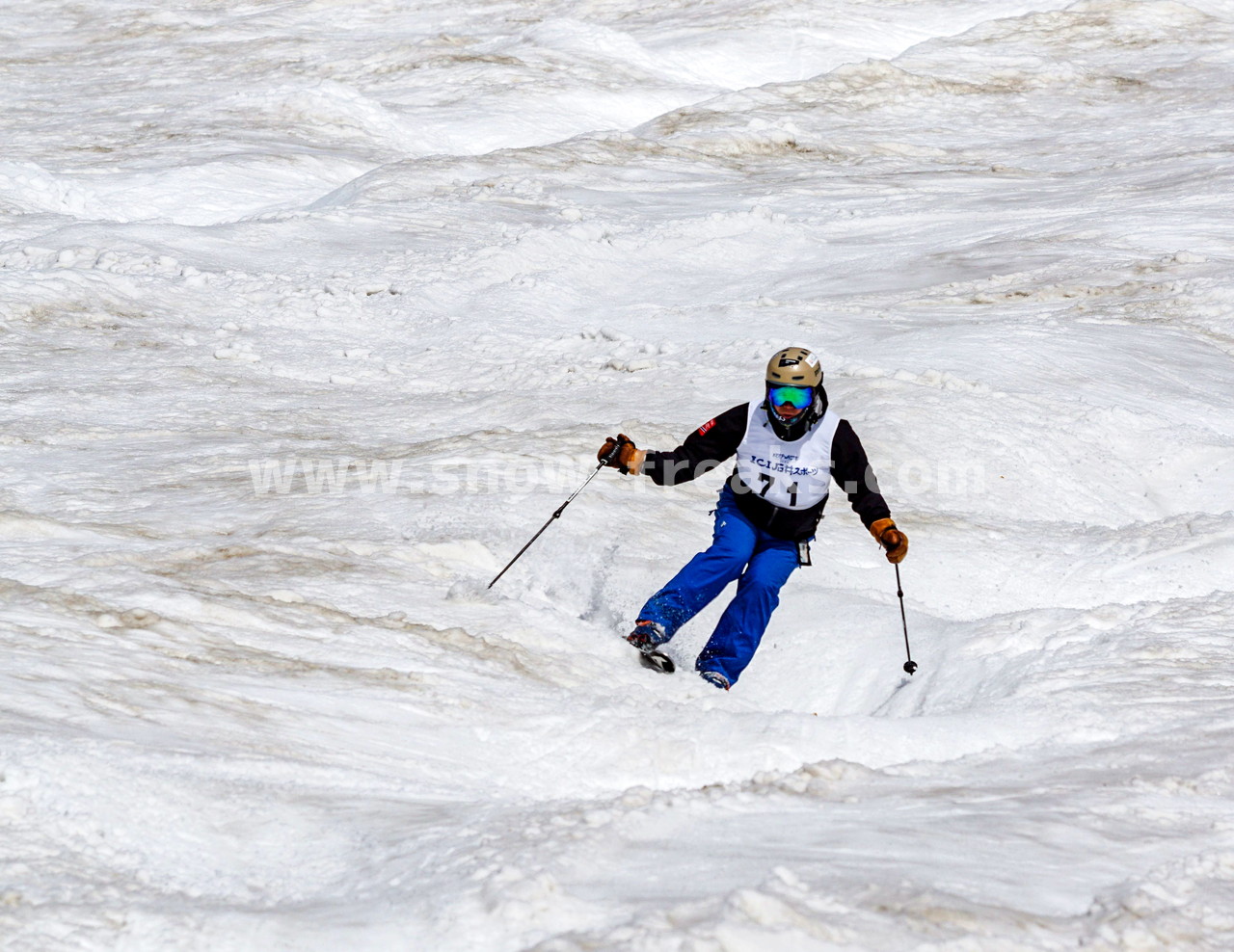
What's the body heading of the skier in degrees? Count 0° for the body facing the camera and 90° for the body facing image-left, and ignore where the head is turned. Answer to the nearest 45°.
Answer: approximately 0°

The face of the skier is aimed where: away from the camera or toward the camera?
toward the camera
